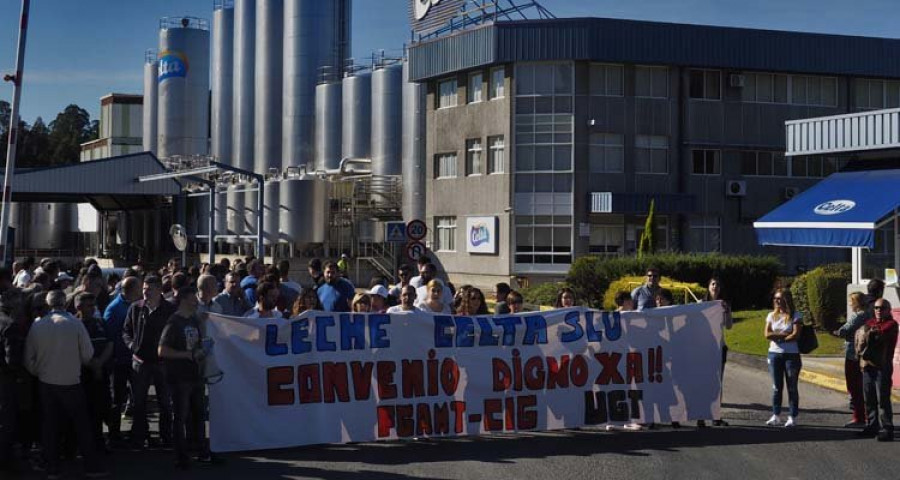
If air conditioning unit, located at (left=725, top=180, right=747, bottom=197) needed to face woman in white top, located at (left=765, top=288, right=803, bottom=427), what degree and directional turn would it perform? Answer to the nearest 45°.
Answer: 0° — it already faces them

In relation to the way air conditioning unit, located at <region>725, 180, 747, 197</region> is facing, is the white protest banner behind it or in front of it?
in front

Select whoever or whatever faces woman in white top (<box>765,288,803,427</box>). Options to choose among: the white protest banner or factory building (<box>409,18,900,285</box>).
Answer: the factory building

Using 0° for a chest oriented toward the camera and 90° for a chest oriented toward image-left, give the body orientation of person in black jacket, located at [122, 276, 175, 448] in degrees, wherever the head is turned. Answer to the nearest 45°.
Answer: approximately 0°

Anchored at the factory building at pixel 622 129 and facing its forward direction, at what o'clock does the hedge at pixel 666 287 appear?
The hedge is roughly at 12 o'clock from the factory building.

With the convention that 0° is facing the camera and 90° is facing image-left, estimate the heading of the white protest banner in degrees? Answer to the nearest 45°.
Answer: approximately 0°

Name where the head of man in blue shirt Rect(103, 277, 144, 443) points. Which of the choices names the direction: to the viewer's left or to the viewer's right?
to the viewer's right

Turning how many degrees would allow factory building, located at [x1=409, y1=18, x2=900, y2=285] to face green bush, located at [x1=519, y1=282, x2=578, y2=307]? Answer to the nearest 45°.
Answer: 0° — it already faces it

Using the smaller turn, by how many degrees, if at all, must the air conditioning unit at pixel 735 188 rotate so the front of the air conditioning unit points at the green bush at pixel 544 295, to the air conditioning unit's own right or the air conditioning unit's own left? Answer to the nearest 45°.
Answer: approximately 45° to the air conditioning unit's own right
